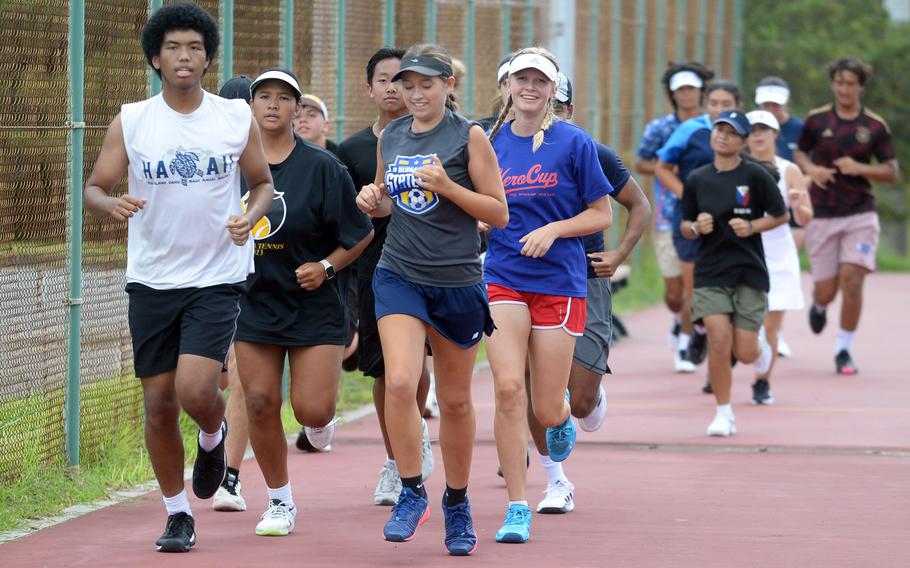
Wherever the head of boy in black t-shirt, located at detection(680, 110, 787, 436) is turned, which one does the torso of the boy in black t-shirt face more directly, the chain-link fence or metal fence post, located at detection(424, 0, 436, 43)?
the chain-link fence

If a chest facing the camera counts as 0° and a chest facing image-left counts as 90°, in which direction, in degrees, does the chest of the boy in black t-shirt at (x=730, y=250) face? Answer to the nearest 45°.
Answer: approximately 0°

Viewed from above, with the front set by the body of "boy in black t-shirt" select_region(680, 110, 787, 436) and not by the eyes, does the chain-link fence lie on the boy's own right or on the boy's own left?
on the boy's own right

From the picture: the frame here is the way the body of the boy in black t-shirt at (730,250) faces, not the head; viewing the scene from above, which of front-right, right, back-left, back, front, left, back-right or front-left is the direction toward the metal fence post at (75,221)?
front-right

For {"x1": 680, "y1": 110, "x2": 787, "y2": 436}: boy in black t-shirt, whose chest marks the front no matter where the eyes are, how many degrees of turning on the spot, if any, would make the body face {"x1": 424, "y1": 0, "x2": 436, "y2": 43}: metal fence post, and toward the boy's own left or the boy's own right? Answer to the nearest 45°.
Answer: approximately 135° to the boy's own right
